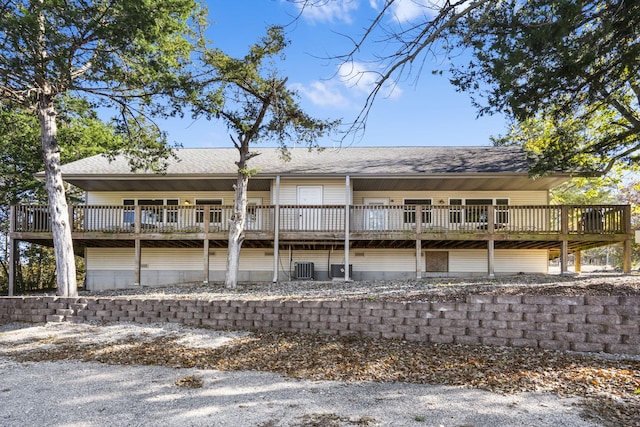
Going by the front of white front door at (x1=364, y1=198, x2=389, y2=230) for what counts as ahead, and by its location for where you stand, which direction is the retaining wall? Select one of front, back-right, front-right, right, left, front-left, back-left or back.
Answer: front

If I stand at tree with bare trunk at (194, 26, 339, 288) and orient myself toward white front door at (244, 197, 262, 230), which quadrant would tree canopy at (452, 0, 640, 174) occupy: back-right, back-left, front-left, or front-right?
back-right

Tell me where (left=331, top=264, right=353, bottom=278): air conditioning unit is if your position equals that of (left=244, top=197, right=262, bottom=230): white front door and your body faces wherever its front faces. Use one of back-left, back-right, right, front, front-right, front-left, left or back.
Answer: left

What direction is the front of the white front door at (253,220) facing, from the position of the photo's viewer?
facing the viewer

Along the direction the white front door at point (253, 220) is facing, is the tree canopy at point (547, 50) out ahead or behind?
ahead

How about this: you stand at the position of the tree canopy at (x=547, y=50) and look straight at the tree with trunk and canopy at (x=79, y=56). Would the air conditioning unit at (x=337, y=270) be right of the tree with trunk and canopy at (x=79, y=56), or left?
right

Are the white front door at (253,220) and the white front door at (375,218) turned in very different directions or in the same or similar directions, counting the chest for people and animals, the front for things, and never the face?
same or similar directions
